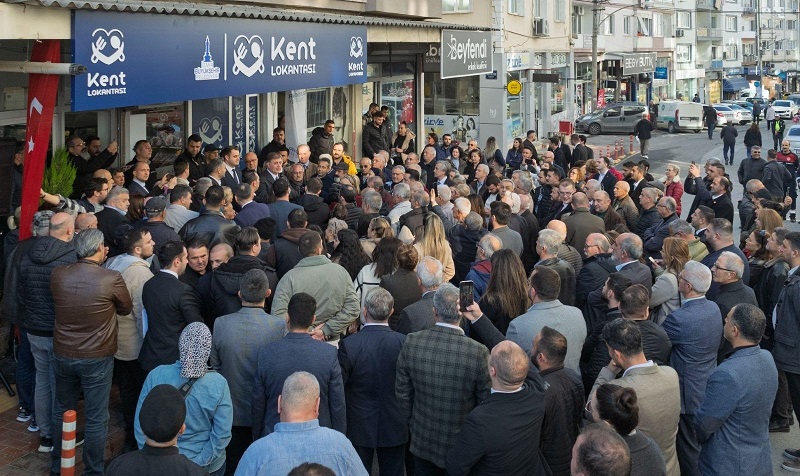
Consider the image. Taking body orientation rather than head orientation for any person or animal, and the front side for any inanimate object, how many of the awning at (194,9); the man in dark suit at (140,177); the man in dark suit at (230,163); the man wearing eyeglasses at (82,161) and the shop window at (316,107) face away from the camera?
0

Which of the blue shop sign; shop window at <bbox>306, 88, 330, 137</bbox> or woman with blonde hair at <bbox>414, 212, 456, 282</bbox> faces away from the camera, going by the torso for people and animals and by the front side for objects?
the woman with blonde hair

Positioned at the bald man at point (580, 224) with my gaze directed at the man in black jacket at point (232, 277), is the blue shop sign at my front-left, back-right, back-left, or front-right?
front-right

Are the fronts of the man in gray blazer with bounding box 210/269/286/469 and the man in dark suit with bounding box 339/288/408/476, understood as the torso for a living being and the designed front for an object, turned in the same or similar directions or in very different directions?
same or similar directions

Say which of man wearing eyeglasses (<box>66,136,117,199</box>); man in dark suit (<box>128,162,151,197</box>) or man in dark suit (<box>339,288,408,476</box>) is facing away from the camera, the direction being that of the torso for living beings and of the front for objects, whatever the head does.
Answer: man in dark suit (<box>339,288,408,476</box>)

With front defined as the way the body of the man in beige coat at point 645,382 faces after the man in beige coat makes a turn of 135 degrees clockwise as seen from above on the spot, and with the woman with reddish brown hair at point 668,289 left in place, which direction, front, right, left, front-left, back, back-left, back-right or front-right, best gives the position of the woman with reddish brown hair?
left

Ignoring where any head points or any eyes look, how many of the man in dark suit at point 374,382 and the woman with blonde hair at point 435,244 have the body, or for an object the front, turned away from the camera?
2

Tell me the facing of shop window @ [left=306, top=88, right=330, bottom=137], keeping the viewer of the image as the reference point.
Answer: facing the viewer and to the right of the viewer

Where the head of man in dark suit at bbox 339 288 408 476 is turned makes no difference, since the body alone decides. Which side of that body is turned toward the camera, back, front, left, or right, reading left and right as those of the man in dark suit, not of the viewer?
back

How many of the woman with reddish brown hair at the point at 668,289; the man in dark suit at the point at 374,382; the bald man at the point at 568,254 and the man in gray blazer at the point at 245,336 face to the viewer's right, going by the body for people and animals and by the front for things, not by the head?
0

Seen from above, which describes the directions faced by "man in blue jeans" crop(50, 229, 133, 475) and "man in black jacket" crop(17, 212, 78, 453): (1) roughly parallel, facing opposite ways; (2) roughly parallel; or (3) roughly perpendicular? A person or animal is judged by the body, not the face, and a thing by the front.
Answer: roughly parallel

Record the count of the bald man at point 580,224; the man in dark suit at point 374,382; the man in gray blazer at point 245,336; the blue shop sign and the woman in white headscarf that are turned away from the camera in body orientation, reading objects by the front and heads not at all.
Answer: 4

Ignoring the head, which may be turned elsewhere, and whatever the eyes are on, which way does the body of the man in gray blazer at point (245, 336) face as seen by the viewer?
away from the camera

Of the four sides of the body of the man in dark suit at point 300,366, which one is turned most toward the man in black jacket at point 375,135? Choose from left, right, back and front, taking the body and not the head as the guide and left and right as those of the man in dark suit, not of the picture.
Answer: front

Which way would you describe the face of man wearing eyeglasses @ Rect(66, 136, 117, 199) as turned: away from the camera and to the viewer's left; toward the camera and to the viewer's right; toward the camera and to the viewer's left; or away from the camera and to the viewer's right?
toward the camera and to the viewer's right
